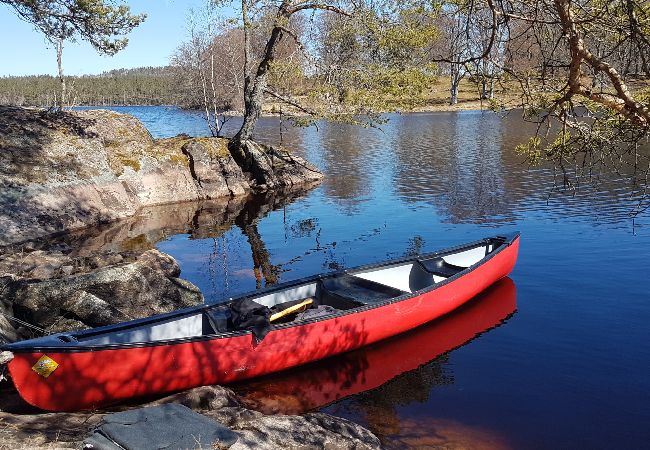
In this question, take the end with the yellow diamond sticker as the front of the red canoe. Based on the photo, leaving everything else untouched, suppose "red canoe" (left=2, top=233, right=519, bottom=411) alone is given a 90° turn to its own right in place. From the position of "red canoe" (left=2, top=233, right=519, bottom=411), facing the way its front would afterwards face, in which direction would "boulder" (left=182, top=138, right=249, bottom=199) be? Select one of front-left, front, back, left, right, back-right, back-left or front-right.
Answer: front-right

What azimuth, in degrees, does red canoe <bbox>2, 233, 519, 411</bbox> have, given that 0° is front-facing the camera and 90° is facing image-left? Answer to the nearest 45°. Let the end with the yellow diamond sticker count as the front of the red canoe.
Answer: approximately 45°

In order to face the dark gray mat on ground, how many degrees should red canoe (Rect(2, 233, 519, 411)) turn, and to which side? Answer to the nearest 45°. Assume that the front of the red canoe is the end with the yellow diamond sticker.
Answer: approximately 45° to its left

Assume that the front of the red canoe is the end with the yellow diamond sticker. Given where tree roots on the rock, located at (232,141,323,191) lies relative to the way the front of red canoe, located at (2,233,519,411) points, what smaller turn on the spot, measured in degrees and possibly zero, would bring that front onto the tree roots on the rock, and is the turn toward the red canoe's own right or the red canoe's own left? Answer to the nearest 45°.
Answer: approximately 135° to the red canoe's own right

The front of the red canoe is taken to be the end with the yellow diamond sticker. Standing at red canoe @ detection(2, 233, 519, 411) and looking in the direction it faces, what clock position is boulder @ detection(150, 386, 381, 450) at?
The boulder is roughly at 10 o'clock from the red canoe.

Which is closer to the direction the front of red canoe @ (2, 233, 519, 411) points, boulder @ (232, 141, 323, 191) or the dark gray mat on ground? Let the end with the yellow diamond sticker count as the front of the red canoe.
the dark gray mat on ground
